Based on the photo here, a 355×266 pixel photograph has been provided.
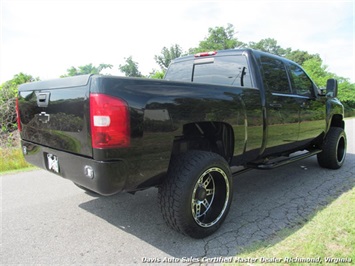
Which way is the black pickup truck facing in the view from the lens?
facing away from the viewer and to the right of the viewer

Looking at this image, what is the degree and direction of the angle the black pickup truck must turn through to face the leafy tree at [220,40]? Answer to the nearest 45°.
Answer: approximately 45° to its left

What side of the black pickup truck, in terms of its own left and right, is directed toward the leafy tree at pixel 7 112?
left

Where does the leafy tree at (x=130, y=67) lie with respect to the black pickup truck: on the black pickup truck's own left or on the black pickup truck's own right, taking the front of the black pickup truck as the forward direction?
on the black pickup truck's own left

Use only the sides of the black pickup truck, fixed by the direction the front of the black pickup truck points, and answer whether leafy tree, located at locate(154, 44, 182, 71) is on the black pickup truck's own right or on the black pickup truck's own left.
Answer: on the black pickup truck's own left
